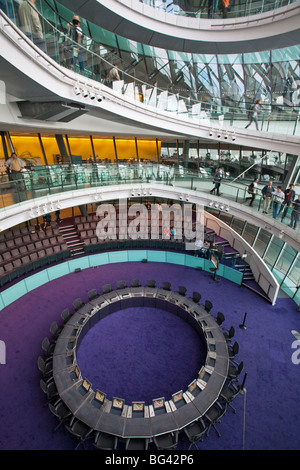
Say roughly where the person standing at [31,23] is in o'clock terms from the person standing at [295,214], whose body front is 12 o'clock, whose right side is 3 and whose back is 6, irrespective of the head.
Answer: the person standing at [31,23] is roughly at 12 o'clock from the person standing at [295,214].

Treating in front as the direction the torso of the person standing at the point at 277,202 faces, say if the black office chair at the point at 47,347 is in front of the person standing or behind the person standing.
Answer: in front

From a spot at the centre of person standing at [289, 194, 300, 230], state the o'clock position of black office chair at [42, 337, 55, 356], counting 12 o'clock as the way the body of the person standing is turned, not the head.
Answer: The black office chair is roughly at 12 o'clock from the person standing.

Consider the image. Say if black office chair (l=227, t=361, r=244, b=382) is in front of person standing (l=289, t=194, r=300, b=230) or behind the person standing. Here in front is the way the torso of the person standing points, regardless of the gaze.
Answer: in front

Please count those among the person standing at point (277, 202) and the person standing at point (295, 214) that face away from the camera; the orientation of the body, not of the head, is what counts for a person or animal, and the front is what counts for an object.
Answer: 0

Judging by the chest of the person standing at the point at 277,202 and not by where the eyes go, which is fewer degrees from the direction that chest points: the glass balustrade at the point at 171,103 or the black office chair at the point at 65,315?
the black office chair

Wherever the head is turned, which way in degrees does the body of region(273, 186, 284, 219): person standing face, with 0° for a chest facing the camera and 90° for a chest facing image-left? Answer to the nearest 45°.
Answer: approximately 45°

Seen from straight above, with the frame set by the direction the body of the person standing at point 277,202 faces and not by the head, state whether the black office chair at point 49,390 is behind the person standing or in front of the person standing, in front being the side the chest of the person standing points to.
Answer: in front

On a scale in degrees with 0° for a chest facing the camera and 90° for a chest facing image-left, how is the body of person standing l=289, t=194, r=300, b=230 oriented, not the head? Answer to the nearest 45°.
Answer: approximately 45°

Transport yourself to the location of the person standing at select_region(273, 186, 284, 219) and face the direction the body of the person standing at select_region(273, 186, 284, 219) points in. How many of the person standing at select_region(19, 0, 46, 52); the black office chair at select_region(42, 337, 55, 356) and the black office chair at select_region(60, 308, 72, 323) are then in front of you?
3
